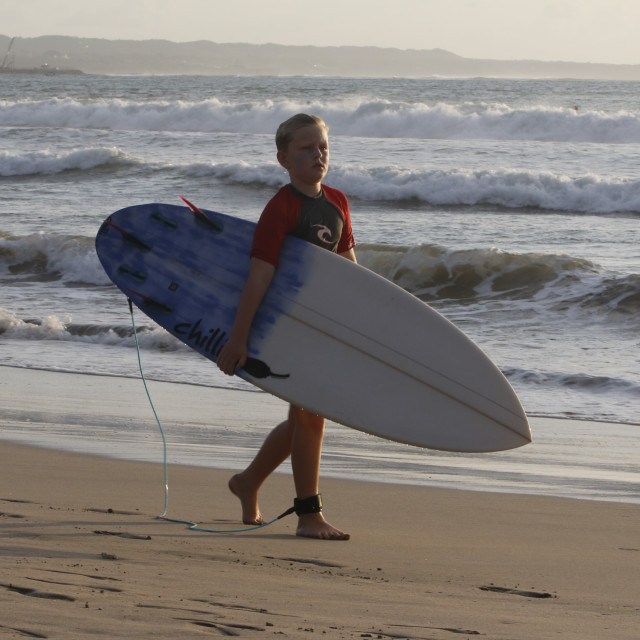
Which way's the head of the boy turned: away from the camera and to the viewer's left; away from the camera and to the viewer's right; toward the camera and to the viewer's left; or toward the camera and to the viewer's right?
toward the camera and to the viewer's right

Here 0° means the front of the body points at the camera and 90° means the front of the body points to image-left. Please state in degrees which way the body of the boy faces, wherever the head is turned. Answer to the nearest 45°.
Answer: approximately 315°
